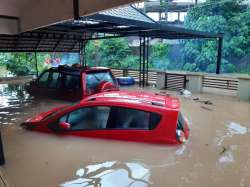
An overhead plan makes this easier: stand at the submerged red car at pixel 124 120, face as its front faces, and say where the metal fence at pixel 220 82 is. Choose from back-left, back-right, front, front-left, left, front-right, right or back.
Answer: back-right

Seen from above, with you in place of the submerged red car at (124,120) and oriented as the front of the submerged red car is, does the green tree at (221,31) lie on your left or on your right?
on your right

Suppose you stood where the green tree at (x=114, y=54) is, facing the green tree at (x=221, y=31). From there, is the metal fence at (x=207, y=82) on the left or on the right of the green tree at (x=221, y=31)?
right

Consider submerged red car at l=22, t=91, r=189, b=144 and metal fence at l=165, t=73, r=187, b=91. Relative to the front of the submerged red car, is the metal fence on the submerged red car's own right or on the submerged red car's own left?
on the submerged red car's own right

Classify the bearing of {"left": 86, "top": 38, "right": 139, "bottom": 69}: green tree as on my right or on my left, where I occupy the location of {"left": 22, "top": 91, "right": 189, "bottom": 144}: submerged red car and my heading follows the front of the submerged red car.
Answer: on my right

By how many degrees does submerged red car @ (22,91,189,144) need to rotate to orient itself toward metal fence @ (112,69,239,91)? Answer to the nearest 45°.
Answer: approximately 135° to its right

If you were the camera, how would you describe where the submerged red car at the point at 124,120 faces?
facing to the left of the viewer
